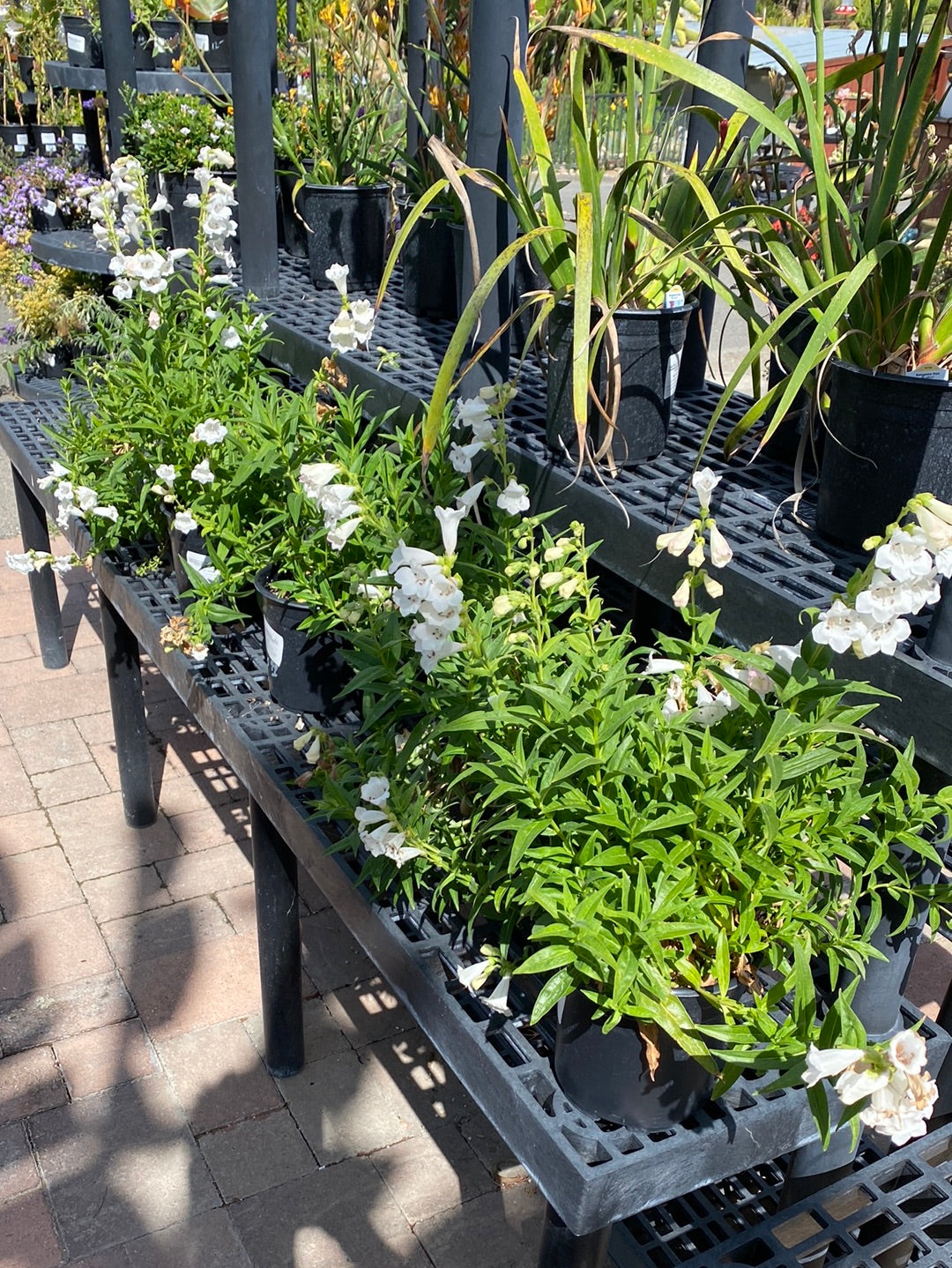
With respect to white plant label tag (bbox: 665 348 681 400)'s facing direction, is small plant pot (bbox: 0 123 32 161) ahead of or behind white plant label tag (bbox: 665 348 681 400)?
behind

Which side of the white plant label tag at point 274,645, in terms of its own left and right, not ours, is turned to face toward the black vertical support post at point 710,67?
back

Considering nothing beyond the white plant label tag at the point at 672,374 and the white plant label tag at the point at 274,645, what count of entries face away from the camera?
0

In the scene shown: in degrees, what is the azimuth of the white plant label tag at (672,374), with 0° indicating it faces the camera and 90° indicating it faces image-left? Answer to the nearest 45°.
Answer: approximately 315°

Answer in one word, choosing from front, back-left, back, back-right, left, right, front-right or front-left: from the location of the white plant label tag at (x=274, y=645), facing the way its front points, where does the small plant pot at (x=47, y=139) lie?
back-right

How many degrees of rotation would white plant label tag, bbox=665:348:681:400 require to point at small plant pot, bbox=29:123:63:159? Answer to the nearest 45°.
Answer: approximately 180°

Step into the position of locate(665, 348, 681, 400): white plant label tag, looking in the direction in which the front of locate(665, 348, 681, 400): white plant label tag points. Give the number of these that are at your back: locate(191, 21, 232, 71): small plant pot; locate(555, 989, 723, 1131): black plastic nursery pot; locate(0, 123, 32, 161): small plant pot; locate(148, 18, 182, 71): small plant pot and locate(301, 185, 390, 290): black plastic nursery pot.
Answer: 4

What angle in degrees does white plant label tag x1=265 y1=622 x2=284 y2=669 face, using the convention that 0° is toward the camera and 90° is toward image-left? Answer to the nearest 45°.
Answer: approximately 45°

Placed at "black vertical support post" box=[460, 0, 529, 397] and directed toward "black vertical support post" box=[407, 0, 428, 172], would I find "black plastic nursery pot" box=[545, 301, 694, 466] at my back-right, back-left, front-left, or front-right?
back-right

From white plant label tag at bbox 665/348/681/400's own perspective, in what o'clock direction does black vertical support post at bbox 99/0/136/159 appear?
The black vertical support post is roughly at 6 o'clock from the white plant label tag.

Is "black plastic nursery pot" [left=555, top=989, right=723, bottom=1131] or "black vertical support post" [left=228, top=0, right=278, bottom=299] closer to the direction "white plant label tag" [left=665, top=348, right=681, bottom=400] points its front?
the black plastic nursery pot

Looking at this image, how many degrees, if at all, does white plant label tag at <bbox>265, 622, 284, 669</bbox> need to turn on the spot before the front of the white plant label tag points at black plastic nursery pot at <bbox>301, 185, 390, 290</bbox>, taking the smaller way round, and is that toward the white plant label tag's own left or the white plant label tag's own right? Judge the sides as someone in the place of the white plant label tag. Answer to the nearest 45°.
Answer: approximately 135° to the white plant label tag's own right

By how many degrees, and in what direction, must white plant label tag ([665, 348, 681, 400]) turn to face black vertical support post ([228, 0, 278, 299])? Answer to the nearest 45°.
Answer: approximately 180°

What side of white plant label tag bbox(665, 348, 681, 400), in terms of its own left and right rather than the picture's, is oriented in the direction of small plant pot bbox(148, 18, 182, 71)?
back
